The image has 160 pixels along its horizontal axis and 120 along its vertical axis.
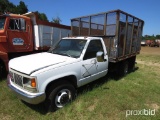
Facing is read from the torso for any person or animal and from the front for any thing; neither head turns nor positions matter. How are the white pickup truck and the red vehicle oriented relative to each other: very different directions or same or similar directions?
same or similar directions

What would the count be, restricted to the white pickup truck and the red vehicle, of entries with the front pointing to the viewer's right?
0

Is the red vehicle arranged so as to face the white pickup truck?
no

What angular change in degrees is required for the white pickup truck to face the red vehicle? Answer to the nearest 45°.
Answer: approximately 90° to its right

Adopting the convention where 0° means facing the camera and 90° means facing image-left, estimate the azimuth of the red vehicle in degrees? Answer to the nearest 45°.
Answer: approximately 45°

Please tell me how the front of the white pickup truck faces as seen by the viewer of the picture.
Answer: facing the viewer and to the left of the viewer
